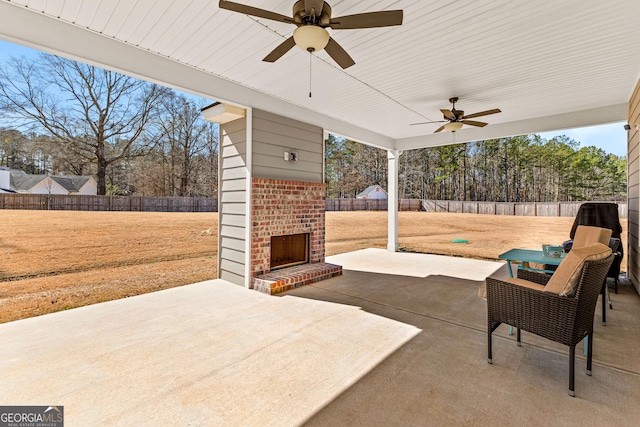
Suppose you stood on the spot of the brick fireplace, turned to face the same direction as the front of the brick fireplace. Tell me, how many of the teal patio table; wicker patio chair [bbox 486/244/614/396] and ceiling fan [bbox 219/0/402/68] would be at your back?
0

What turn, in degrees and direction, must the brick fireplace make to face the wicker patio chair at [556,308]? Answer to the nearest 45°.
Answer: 0° — it already faces it

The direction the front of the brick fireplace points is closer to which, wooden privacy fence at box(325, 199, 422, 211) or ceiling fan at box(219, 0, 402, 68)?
the ceiling fan

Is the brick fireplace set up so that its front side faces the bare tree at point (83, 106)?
no

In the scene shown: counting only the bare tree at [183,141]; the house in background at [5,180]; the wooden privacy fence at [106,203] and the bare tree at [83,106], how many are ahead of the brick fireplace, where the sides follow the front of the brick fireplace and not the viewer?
0

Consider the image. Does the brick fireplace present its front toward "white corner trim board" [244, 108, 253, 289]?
no

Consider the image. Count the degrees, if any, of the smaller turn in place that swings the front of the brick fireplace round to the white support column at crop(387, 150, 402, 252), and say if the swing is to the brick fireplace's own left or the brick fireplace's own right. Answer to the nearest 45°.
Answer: approximately 90° to the brick fireplace's own left

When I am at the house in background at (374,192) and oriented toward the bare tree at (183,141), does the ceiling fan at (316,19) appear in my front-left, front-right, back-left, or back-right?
front-left

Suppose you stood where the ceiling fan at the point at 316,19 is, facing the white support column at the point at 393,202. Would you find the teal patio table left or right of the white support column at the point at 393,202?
right

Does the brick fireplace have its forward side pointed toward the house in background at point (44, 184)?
no

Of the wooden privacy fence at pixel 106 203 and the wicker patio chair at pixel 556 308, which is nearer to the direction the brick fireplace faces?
the wicker patio chair

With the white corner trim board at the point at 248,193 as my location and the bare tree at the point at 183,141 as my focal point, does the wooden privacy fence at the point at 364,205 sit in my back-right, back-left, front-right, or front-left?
front-right

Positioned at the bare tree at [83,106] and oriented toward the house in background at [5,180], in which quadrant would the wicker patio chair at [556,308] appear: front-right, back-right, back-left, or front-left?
back-left

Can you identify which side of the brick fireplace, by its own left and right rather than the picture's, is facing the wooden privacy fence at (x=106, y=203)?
back
